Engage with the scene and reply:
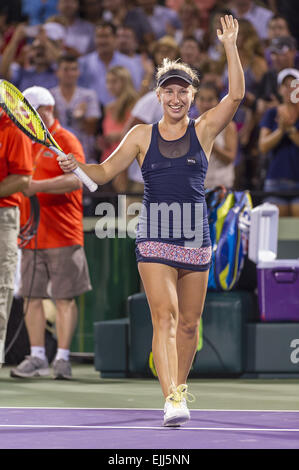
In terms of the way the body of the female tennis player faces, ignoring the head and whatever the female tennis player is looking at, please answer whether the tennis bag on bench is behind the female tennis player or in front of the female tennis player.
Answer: behind

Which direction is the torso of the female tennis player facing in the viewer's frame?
toward the camera

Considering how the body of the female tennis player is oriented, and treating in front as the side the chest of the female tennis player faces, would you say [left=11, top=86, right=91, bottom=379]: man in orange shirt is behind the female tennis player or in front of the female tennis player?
behind
